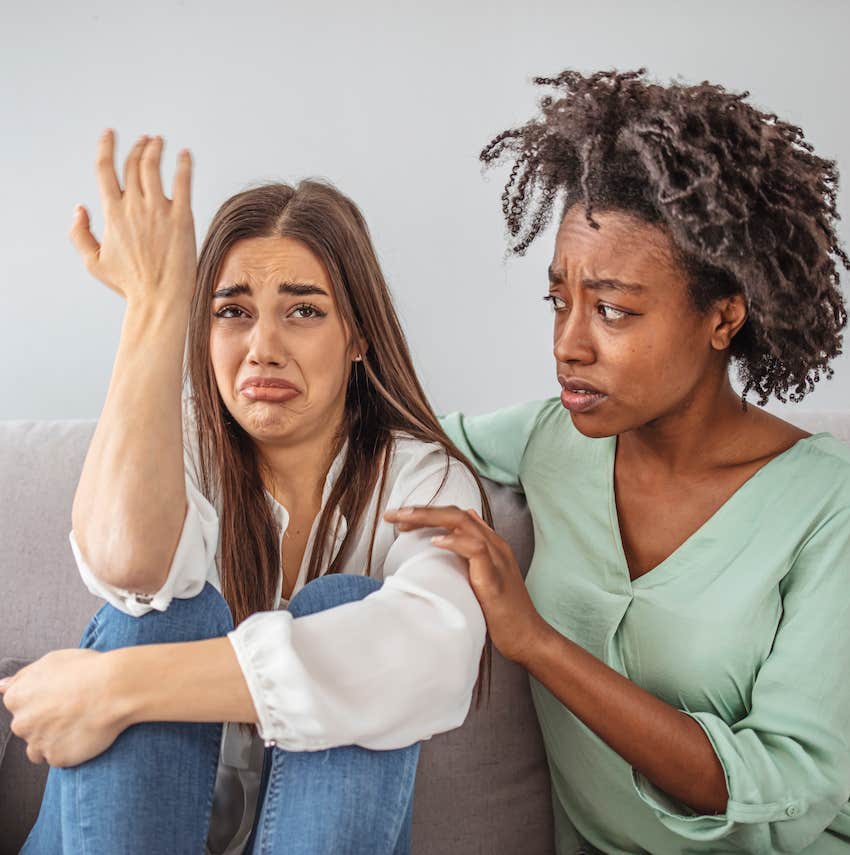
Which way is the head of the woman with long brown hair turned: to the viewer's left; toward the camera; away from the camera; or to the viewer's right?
toward the camera

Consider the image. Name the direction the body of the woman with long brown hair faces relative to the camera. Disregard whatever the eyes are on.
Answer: toward the camera

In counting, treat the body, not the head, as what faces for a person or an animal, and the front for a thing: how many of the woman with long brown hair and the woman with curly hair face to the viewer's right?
0

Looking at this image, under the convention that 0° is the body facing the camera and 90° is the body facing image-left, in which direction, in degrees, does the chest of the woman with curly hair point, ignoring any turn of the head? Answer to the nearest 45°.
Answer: approximately 45°
